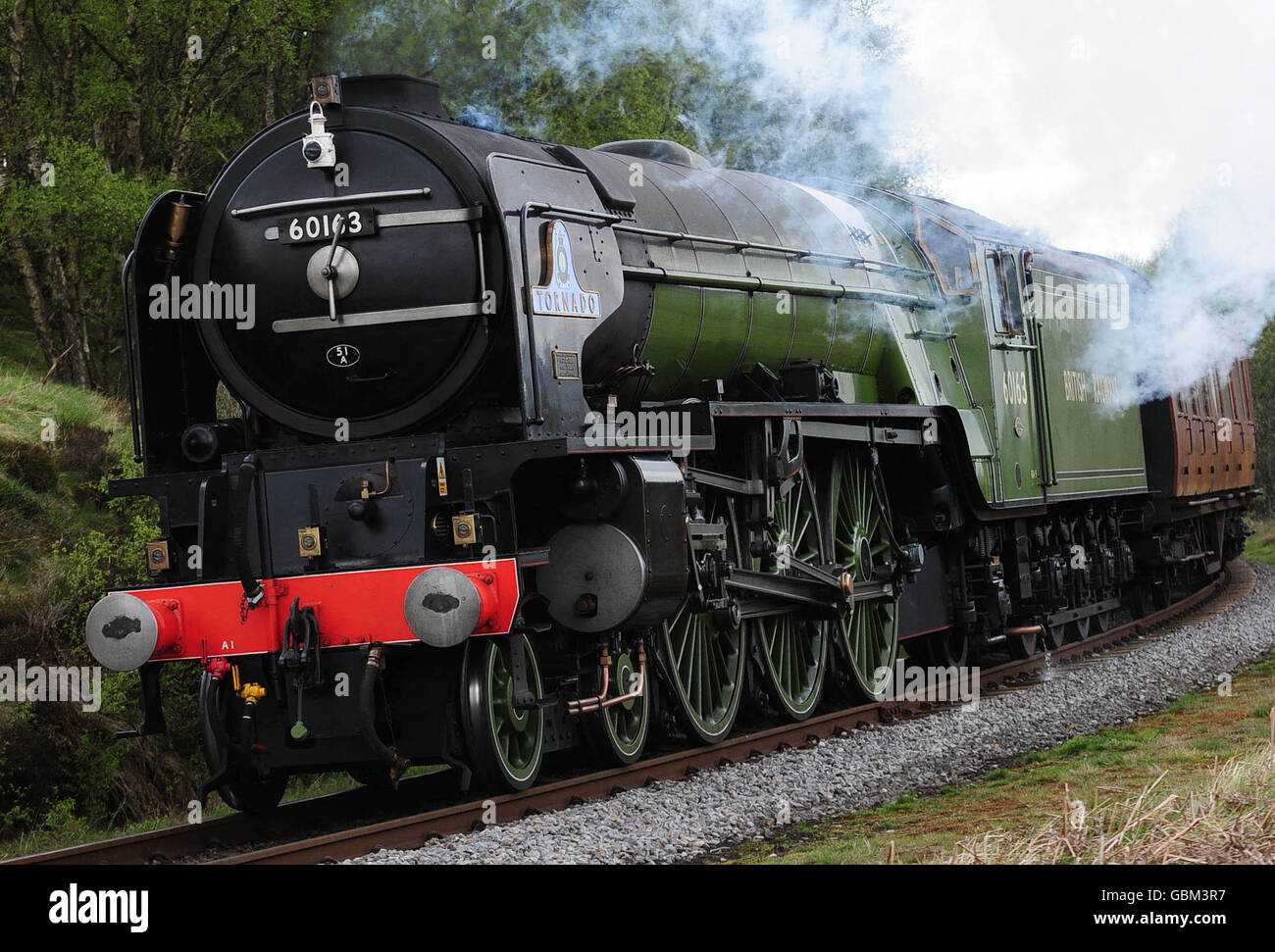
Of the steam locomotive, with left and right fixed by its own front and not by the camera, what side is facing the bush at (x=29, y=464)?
right

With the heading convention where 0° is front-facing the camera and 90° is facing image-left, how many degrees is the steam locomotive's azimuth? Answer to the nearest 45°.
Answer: approximately 45°
